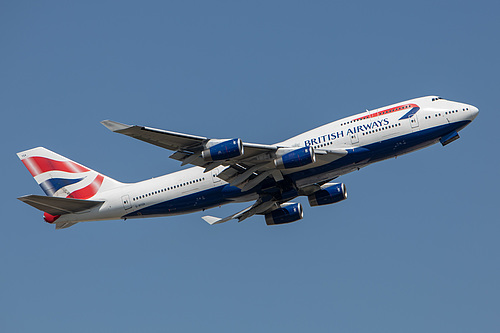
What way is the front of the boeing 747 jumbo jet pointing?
to the viewer's right
